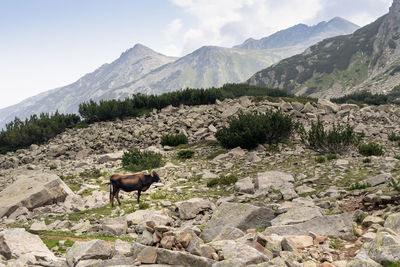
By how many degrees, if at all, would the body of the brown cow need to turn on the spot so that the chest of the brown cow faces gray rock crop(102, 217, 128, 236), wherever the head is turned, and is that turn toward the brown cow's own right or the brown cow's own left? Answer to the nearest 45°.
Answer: approximately 90° to the brown cow's own right

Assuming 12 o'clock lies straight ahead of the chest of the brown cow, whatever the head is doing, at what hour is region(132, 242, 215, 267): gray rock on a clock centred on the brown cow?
The gray rock is roughly at 3 o'clock from the brown cow.

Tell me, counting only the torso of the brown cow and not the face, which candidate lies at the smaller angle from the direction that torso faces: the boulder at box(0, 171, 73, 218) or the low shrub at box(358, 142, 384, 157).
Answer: the low shrub

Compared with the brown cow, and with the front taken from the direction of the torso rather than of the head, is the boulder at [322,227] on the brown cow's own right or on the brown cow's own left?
on the brown cow's own right

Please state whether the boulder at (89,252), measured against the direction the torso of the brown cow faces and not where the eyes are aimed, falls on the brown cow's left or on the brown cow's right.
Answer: on the brown cow's right

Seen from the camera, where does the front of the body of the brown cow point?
to the viewer's right

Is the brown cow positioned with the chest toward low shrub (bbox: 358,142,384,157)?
yes

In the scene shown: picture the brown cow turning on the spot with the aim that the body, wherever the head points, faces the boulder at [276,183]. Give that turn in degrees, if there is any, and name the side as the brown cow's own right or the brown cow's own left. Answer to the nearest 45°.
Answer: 0° — it already faces it

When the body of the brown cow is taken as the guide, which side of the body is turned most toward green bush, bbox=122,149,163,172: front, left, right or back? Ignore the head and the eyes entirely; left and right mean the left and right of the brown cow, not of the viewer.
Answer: left
